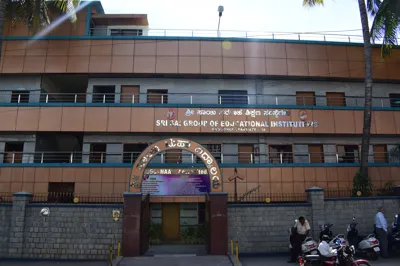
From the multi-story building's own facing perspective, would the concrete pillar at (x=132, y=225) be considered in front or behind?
in front

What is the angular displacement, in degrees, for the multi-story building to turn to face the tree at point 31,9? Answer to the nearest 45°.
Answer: approximately 45° to its right

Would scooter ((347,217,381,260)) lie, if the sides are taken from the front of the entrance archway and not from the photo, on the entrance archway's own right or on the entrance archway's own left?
on the entrance archway's own left

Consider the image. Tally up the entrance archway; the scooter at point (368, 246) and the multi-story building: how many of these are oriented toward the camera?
2

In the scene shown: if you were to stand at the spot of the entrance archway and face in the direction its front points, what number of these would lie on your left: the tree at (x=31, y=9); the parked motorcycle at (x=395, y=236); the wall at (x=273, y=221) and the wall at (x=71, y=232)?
2

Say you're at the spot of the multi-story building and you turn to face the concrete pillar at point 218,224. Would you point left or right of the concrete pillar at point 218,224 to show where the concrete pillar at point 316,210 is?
left

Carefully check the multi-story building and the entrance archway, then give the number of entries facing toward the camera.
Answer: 2

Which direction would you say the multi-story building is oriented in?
toward the camera

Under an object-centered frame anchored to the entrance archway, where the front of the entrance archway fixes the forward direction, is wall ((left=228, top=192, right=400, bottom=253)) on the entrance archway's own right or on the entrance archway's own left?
on the entrance archway's own left

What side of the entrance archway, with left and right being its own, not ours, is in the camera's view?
front

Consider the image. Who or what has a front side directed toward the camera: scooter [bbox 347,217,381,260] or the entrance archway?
the entrance archway
